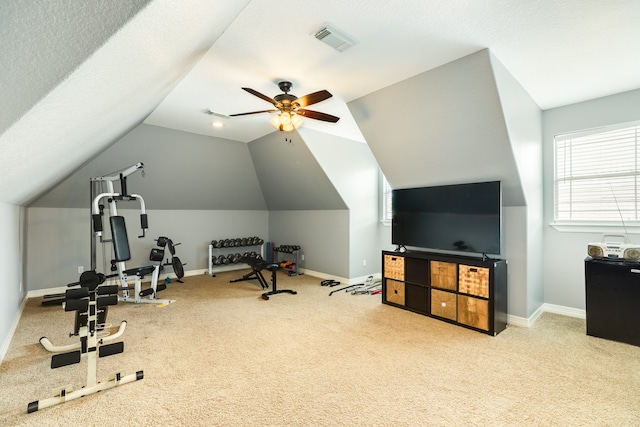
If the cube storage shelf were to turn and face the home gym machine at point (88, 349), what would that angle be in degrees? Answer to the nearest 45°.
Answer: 0° — it already faces it

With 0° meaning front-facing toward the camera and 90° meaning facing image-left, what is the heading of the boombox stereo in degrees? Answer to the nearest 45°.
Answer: approximately 0°

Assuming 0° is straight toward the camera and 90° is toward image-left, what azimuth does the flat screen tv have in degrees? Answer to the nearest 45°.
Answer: approximately 45°

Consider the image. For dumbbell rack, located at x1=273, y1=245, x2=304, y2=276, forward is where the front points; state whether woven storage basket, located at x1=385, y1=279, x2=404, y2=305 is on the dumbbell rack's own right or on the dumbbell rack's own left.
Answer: on the dumbbell rack's own left

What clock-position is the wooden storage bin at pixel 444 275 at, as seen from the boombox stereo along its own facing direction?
The wooden storage bin is roughly at 2 o'clock from the boombox stereo.

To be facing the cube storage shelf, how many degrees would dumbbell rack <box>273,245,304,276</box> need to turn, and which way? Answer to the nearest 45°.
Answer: approximately 90° to its left

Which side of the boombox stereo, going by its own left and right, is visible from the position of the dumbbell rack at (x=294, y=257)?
right

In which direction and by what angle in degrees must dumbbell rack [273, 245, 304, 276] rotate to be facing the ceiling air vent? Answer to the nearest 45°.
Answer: approximately 45° to its left

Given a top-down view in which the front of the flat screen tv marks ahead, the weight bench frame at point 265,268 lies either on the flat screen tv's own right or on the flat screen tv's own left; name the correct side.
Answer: on the flat screen tv's own right
